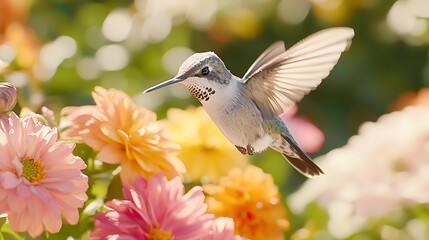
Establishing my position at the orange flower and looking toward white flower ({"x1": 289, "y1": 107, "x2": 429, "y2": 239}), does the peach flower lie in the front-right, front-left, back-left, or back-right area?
back-left

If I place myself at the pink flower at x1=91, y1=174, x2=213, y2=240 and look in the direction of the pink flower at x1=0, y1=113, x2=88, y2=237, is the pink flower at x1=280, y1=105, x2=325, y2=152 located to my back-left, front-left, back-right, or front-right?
back-right

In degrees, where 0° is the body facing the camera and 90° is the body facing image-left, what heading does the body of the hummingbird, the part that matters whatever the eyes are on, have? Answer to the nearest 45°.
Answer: approximately 90°

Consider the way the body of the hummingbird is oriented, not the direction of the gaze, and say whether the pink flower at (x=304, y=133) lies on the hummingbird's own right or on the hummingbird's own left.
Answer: on the hummingbird's own right

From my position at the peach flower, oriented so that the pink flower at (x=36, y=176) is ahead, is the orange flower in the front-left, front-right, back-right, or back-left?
back-left
